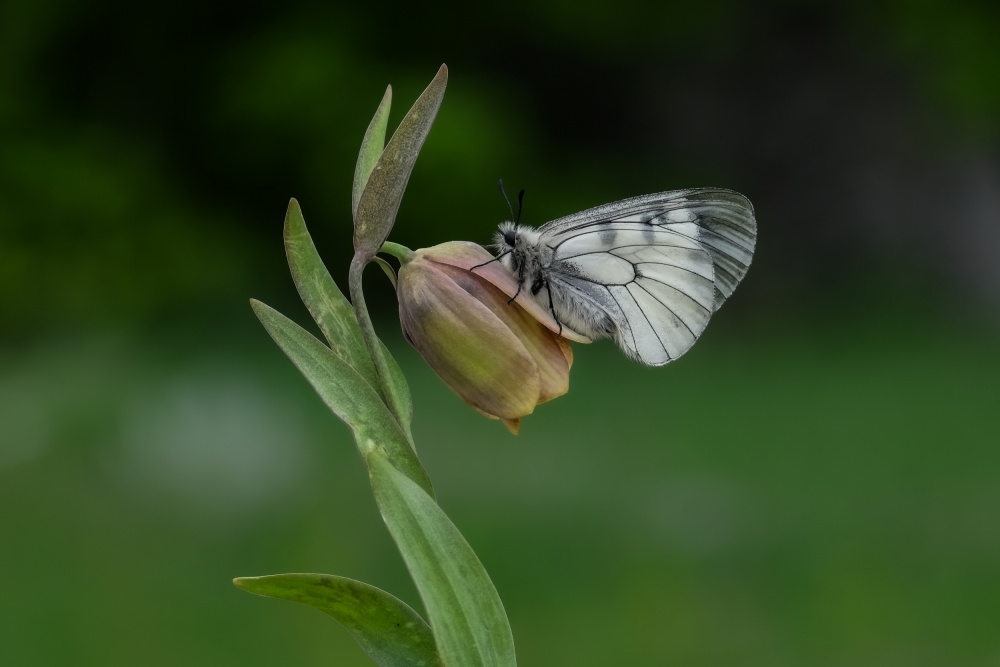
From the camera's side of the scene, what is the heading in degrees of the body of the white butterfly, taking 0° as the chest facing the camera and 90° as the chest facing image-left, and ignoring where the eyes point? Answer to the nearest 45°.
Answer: approximately 90°
